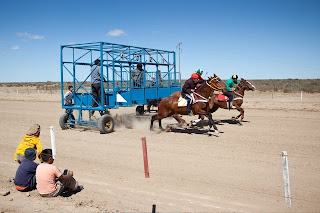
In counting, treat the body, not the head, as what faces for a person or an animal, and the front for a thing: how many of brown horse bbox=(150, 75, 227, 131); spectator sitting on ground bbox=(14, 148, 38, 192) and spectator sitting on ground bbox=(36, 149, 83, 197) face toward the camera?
0

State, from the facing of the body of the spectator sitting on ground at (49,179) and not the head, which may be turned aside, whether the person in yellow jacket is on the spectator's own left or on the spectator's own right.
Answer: on the spectator's own left

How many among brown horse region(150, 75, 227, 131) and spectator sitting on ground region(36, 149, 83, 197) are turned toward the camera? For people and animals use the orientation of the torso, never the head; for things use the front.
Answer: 0

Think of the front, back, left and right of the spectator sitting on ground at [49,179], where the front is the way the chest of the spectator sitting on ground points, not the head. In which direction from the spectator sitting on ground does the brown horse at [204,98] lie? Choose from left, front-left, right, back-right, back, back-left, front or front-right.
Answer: front

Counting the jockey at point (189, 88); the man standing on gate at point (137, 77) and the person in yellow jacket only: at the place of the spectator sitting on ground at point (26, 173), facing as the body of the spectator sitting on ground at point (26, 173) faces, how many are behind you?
0

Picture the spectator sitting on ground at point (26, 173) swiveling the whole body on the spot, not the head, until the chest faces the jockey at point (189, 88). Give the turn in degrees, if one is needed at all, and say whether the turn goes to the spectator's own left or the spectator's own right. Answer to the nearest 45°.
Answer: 0° — they already face them

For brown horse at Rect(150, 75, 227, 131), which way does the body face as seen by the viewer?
to the viewer's right

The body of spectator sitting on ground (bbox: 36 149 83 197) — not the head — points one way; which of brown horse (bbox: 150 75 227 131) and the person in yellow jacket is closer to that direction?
the brown horse

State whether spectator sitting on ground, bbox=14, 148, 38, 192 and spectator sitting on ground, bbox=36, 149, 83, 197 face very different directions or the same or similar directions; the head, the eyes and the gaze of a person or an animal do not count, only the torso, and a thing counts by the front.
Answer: same or similar directions

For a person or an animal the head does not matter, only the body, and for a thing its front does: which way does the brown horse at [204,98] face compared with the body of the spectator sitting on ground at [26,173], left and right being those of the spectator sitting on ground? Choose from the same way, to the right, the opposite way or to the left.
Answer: to the right

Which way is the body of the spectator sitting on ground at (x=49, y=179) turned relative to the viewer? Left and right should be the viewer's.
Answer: facing away from the viewer and to the right of the viewer

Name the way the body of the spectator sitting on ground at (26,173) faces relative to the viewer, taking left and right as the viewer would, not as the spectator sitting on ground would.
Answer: facing away from the viewer and to the right of the viewer

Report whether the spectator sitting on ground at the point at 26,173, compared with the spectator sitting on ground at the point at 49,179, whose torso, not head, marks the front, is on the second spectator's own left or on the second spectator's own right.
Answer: on the second spectator's own left

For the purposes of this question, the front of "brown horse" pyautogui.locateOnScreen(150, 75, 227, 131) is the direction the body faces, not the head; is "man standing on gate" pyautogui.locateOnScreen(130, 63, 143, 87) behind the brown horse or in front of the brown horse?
behind

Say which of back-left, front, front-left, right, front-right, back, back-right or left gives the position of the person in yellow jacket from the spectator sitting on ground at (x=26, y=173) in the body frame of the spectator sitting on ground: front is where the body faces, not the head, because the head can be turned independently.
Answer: front-left

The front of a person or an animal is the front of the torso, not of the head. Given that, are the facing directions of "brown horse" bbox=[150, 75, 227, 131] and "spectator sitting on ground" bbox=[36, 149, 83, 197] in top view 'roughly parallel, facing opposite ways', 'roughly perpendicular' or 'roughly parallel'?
roughly perpendicular

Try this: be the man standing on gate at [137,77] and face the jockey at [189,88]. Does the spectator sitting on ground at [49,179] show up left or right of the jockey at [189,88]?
right

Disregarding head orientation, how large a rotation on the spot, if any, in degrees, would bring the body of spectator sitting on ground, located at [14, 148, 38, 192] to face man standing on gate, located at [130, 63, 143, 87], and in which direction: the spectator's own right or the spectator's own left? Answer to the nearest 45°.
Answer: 0° — they already face them
